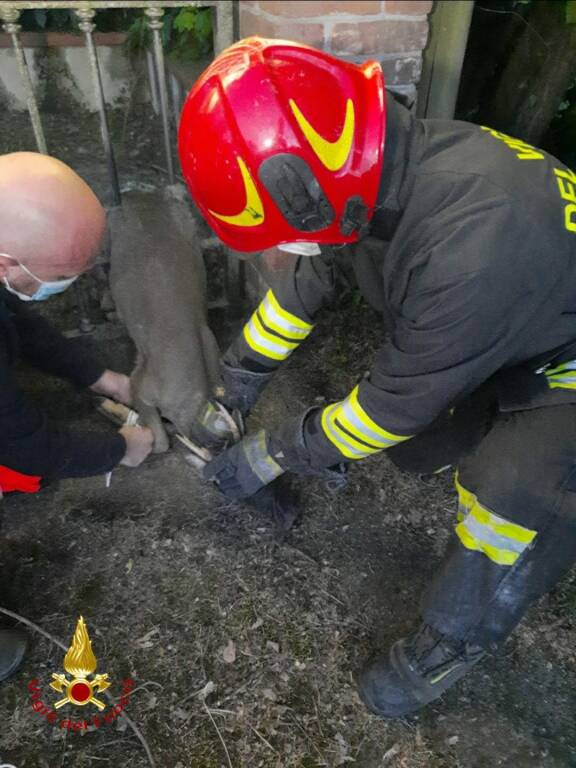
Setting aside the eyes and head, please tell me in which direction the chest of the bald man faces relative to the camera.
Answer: to the viewer's right

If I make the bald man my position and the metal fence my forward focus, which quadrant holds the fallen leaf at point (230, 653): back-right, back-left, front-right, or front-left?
back-right

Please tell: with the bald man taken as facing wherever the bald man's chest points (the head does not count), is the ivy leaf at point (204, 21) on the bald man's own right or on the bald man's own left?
on the bald man's own left

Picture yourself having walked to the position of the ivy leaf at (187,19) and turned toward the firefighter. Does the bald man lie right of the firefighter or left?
right

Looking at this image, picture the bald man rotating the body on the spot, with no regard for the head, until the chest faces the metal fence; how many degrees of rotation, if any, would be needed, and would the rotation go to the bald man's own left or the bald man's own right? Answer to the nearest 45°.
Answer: approximately 90° to the bald man's own left

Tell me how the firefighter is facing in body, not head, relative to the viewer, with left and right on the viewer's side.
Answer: facing to the left of the viewer

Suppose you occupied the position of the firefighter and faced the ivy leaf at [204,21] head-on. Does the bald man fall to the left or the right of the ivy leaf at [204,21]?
left

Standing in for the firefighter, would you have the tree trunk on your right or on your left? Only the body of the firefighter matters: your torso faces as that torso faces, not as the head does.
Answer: on your right

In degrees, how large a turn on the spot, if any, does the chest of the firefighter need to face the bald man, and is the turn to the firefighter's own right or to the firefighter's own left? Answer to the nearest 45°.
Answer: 0° — they already face them

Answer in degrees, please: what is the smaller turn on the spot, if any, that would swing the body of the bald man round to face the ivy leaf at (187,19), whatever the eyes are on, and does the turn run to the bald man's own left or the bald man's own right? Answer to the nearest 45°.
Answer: approximately 45° to the bald man's own left

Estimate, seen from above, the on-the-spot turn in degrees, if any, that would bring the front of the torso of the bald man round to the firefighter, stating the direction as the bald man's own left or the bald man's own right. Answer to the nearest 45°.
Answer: approximately 45° to the bald man's own right

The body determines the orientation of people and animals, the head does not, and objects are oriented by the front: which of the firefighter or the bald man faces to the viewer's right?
the bald man

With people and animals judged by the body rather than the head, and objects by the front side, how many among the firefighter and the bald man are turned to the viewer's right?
1
